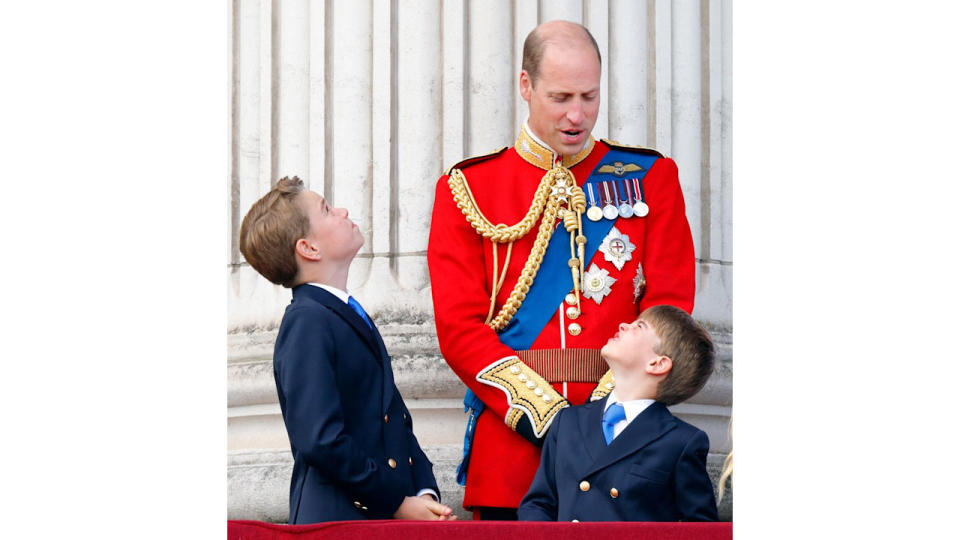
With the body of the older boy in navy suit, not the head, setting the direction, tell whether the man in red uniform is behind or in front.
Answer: in front

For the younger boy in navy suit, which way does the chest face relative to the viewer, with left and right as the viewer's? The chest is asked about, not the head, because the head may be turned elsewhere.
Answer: facing the viewer and to the left of the viewer

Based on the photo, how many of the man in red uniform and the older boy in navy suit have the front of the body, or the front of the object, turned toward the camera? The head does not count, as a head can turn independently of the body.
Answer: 1

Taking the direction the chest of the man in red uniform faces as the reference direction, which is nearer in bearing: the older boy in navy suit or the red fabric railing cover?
the red fabric railing cover

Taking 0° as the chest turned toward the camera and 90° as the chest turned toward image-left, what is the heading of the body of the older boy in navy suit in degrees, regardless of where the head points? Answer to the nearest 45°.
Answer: approximately 270°

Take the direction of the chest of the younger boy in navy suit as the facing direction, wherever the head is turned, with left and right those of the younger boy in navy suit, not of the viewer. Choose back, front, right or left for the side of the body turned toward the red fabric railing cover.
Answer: front

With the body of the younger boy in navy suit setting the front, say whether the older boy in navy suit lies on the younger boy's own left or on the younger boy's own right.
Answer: on the younger boy's own right

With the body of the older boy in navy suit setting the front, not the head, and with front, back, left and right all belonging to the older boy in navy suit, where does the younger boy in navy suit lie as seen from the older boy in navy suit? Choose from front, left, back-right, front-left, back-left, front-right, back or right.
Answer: front

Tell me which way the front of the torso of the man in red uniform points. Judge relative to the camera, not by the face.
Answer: toward the camera

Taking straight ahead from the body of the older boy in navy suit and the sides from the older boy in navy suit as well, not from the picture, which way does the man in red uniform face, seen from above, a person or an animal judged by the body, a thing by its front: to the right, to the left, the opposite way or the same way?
to the right

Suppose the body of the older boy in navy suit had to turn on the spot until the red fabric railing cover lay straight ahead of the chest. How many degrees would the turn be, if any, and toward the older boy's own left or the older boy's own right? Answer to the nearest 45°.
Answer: approximately 45° to the older boy's own right

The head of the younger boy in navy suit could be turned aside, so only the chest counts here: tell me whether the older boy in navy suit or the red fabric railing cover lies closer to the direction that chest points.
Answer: the red fabric railing cover

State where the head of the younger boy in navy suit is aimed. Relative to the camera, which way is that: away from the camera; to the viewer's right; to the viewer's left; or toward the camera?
to the viewer's left
